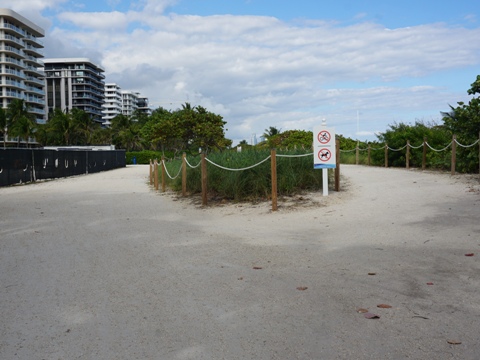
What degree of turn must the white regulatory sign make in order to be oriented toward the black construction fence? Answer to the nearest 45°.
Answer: approximately 135° to its right

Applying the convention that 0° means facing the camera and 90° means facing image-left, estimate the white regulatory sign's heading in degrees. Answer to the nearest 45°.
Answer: approximately 0°
